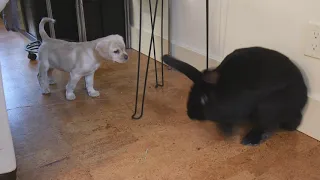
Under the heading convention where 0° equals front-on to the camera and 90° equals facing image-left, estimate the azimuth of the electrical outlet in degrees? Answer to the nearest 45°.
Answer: approximately 45°

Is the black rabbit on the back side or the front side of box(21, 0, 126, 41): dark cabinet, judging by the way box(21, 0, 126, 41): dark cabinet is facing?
on the front side

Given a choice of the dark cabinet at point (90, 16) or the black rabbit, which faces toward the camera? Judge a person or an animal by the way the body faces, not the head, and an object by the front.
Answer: the dark cabinet

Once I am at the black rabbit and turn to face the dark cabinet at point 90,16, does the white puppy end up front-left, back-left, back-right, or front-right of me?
front-left

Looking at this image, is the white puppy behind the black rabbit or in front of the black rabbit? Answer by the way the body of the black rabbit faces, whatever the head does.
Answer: in front

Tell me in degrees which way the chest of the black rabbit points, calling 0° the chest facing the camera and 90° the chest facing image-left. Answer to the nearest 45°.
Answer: approximately 90°

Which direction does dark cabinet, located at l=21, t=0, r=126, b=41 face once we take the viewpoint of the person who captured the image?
facing the viewer

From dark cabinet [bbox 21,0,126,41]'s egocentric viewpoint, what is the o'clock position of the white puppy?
The white puppy is roughly at 12 o'clock from the dark cabinet.

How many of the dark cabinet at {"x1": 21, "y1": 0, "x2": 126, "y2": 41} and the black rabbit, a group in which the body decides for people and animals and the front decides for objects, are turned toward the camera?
1

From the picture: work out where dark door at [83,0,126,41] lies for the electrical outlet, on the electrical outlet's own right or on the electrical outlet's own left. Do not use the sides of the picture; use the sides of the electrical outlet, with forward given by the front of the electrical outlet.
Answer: on the electrical outlet's own right

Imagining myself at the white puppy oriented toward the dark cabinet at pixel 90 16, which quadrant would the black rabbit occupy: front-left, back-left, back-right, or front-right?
back-right

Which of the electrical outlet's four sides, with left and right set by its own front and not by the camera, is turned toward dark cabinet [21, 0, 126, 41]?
right
